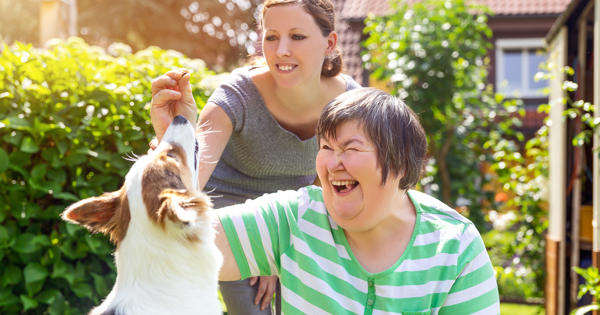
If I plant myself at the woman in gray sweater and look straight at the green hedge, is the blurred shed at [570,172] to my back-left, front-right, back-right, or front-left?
back-right

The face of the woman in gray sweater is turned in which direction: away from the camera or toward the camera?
toward the camera

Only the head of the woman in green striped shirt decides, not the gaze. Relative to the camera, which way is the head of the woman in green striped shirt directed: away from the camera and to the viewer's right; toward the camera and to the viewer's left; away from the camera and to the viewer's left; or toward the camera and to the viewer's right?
toward the camera and to the viewer's left
